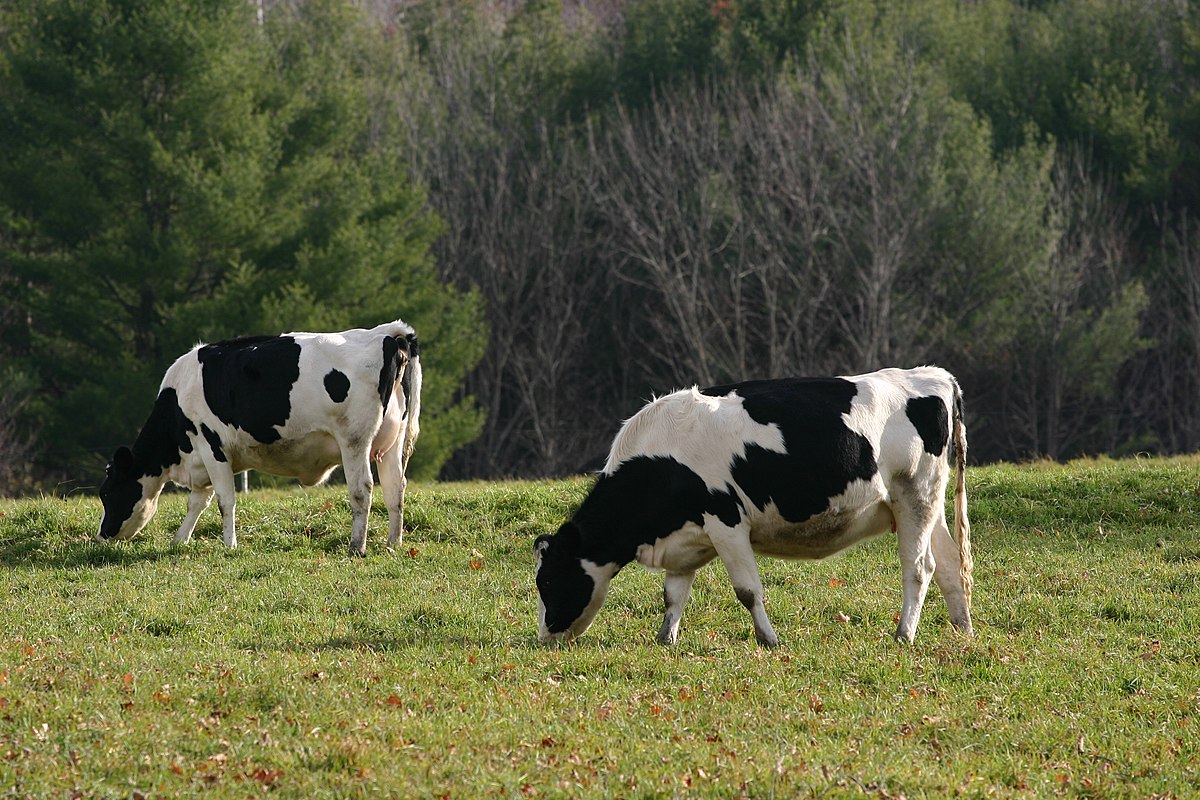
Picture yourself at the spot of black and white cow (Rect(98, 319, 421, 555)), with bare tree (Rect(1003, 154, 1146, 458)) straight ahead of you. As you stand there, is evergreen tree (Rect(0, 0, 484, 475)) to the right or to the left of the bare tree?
left

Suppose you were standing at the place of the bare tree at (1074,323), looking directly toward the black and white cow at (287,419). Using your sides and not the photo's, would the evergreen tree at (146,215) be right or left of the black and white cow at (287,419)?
right

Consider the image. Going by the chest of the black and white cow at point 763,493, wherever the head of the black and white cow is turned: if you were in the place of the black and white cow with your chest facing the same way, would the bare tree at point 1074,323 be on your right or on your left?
on your right

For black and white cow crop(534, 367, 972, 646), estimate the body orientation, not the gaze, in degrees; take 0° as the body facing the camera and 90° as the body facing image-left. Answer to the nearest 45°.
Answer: approximately 90°

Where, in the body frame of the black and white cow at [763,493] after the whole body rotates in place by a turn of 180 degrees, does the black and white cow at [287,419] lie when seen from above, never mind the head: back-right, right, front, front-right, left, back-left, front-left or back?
back-left

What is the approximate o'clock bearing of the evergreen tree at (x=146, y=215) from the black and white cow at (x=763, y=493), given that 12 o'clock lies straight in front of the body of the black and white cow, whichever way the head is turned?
The evergreen tree is roughly at 2 o'clock from the black and white cow.
